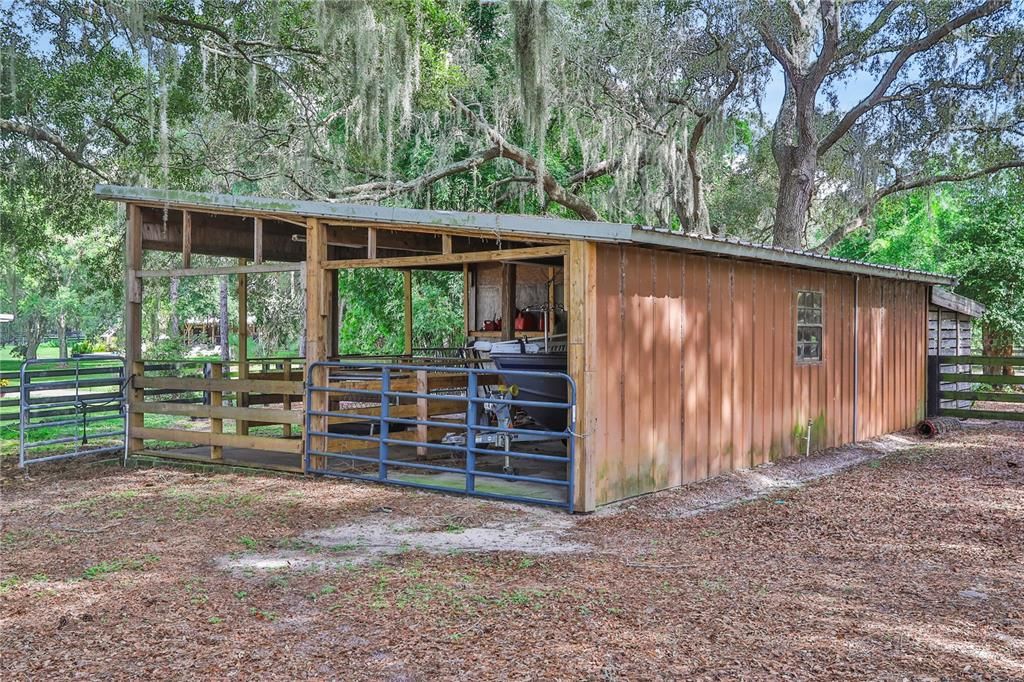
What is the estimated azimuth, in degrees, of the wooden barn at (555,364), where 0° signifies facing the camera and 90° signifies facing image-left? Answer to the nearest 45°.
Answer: approximately 45°
